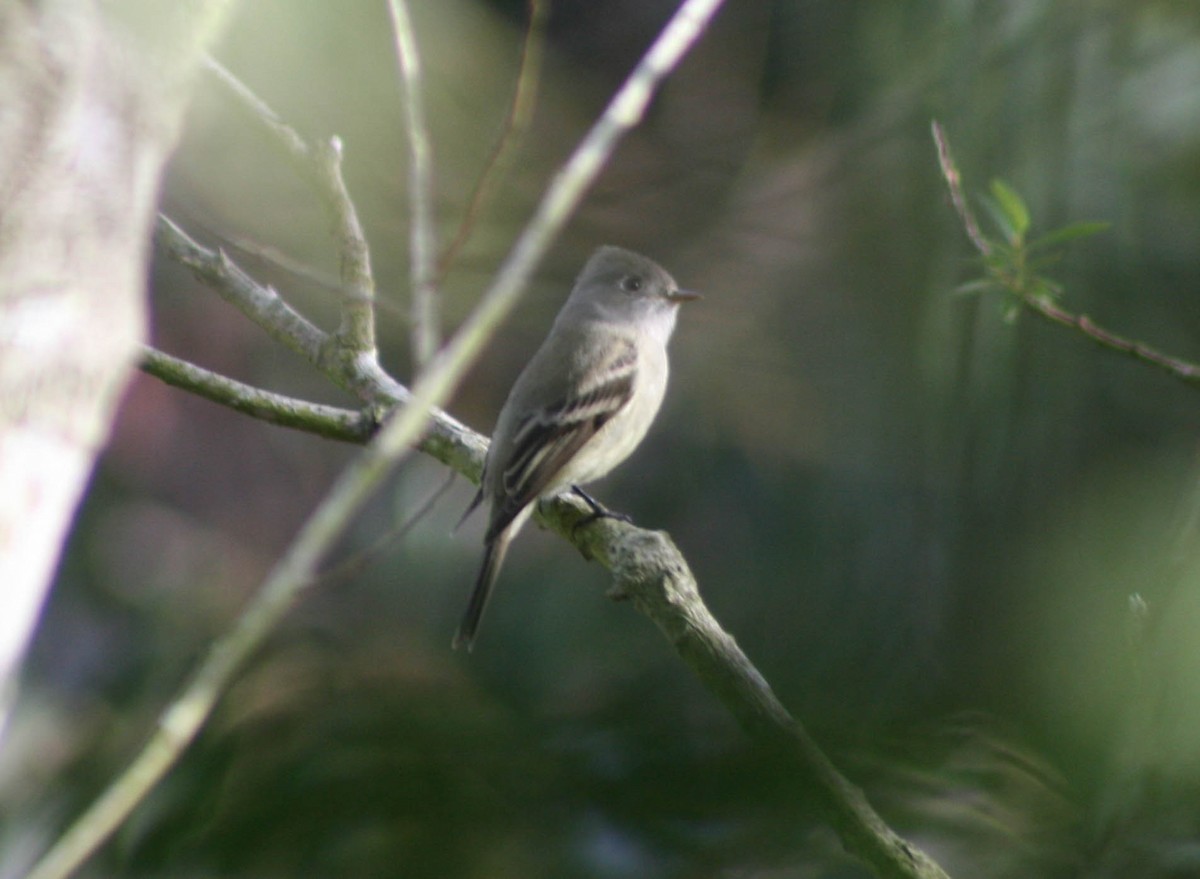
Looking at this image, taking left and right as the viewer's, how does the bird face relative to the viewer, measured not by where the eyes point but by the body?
facing to the right of the viewer
